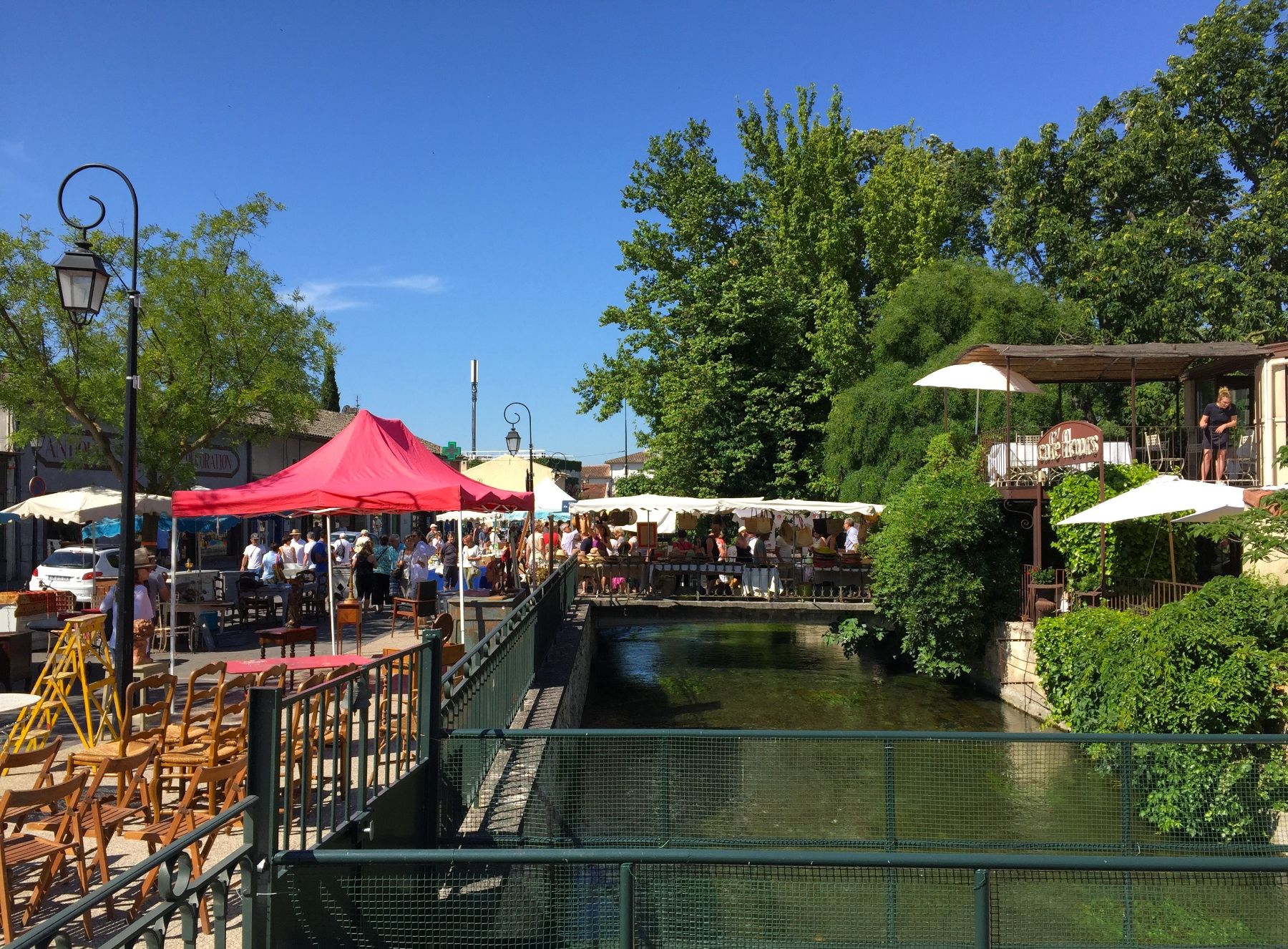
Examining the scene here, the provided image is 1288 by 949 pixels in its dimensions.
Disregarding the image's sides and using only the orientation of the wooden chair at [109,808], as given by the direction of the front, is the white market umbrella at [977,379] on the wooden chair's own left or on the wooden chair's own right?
on the wooden chair's own right

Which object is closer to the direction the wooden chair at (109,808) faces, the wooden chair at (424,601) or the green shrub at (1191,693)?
the wooden chair

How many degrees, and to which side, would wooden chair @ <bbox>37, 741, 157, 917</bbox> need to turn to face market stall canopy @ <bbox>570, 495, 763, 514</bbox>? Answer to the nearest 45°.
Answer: approximately 90° to its right

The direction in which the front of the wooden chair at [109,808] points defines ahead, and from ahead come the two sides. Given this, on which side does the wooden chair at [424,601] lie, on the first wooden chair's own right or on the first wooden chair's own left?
on the first wooden chair's own right
